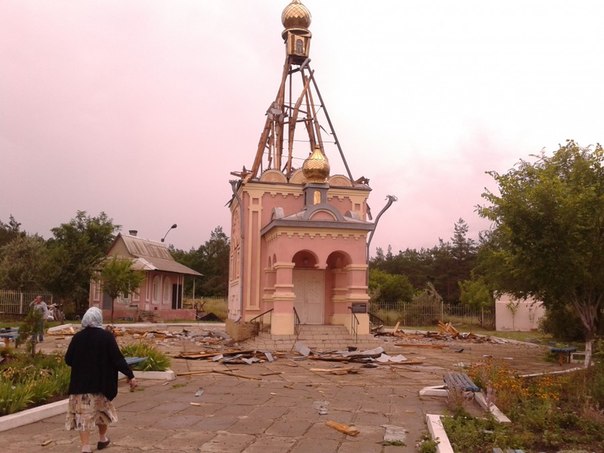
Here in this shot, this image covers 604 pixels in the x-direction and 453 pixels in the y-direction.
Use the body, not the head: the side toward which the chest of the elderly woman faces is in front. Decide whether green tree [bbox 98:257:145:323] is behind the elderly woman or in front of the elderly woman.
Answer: in front

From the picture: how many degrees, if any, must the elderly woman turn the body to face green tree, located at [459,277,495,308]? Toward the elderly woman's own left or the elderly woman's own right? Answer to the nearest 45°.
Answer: approximately 45° to the elderly woman's own right

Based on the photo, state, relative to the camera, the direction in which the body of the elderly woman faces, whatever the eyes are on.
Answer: away from the camera

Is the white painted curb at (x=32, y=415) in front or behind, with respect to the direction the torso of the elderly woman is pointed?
in front

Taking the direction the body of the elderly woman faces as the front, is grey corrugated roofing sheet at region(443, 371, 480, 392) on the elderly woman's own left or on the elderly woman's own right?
on the elderly woman's own right

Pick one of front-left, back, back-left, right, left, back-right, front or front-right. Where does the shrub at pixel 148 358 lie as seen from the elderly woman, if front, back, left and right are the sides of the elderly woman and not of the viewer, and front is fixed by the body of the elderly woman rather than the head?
front

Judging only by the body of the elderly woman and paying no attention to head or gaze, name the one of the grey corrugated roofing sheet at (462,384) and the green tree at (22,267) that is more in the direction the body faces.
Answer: the green tree

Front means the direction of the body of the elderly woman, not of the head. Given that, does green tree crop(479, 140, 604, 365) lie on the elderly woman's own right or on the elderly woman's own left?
on the elderly woman's own right

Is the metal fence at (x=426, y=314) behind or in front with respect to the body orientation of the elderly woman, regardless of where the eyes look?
in front

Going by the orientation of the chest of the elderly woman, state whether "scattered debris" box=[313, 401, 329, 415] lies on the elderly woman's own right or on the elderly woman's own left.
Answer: on the elderly woman's own right

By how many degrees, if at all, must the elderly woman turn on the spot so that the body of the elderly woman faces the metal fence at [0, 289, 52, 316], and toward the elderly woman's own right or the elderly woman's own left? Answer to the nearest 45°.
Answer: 0° — they already face it

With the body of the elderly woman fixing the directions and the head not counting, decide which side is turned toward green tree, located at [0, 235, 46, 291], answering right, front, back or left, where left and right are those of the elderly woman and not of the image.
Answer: front
